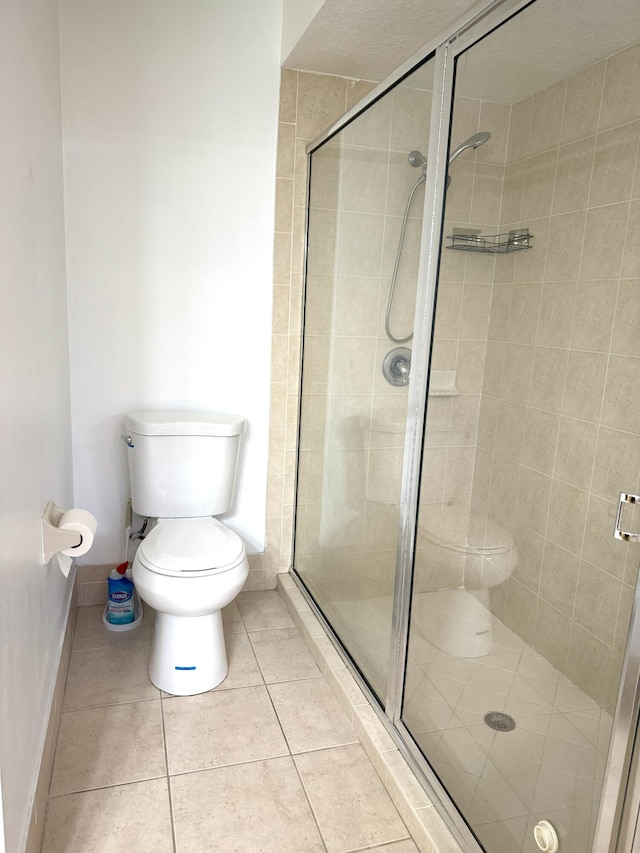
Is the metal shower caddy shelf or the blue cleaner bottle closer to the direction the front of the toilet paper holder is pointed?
the metal shower caddy shelf

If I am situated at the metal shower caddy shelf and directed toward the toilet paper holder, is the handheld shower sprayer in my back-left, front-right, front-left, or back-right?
front-right

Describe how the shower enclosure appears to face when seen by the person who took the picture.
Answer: facing the viewer and to the left of the viewer

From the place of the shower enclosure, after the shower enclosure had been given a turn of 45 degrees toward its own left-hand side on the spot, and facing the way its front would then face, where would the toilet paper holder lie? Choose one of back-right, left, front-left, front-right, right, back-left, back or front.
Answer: right

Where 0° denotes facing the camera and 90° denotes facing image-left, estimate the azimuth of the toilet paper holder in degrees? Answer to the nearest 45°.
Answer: approximately 270°

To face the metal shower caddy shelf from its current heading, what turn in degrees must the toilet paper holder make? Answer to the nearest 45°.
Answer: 0° — it already faces it

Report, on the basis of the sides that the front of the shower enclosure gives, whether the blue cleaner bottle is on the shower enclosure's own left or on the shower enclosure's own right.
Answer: on the shower enclosure's own right
